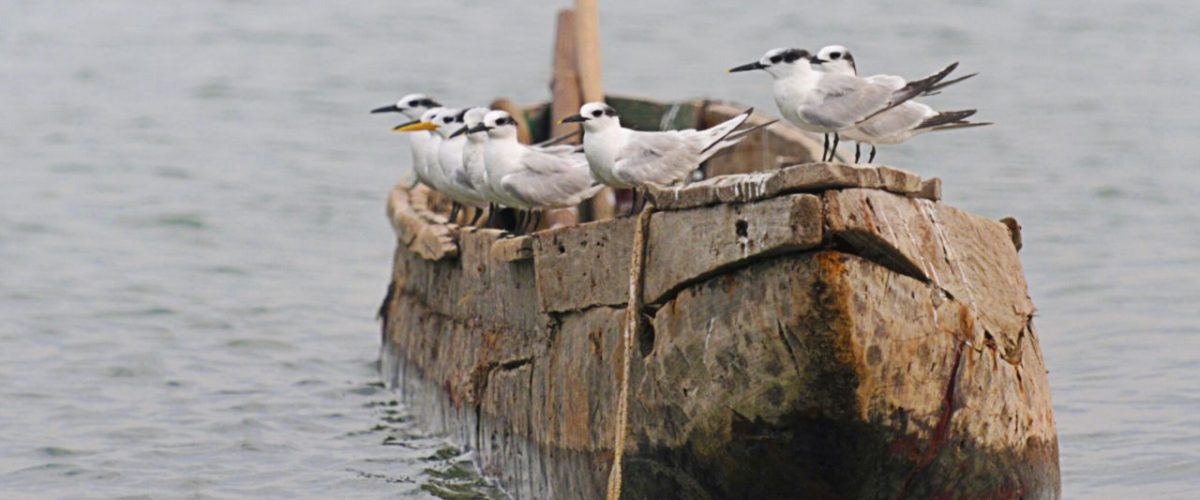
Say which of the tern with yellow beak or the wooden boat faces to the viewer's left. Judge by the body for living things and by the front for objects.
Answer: the tern with yellow beak

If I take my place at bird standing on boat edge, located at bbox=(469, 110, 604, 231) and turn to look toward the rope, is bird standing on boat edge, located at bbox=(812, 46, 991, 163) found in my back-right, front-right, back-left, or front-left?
front-left

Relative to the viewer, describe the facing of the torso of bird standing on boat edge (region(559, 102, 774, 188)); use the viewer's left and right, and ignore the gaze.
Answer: facing to the left of the viewer

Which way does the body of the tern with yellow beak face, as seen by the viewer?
to the viewer's left

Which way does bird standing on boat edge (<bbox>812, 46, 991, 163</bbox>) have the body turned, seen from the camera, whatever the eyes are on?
to the viewer's left

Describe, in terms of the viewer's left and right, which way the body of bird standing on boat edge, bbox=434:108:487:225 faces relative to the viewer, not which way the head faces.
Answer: facing the viewer and to the left of the viewer

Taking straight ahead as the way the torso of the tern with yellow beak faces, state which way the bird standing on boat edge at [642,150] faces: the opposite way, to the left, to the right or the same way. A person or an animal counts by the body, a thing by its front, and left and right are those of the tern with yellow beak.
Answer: the same way

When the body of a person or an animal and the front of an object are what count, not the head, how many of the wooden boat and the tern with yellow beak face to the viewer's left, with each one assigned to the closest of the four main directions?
1

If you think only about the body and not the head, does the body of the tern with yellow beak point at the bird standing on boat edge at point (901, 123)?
no

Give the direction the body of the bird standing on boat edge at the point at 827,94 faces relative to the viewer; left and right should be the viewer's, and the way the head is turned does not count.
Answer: facing to the left of the viewer

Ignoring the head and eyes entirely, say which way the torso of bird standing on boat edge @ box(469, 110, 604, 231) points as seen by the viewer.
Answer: to the viewer's left

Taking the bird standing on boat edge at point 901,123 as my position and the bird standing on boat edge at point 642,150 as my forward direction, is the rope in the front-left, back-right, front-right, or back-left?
front-left
